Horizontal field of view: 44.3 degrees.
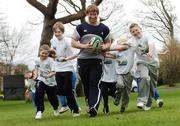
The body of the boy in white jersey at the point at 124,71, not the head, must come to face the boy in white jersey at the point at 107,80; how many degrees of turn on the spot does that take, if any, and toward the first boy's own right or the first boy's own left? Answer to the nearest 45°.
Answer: approximately 45° to the first boy's own right

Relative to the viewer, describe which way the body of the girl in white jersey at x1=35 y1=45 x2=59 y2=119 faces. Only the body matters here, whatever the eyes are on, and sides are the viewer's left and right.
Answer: facing the viewer

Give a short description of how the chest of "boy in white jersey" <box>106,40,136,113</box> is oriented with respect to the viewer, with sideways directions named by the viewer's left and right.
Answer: facing the viewer and to the left of the viewer

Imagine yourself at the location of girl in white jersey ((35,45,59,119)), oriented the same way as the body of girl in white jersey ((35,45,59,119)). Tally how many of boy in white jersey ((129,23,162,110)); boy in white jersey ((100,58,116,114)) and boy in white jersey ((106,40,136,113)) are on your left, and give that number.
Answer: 3

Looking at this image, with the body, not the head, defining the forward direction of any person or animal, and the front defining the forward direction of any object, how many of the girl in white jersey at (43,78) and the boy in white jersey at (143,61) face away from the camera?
0

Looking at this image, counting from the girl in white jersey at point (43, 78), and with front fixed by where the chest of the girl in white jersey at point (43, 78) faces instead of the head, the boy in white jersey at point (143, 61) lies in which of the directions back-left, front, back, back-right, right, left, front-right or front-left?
left

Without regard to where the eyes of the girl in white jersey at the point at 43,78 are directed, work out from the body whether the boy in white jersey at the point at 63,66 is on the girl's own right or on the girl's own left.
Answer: on the girl's own left

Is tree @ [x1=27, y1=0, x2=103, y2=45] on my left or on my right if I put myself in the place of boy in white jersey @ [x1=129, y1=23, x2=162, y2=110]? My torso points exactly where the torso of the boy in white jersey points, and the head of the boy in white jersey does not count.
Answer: on my right

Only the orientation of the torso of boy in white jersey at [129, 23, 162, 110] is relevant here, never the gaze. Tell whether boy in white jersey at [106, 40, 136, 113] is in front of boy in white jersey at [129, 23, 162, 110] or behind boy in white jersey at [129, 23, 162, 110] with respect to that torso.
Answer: in front
